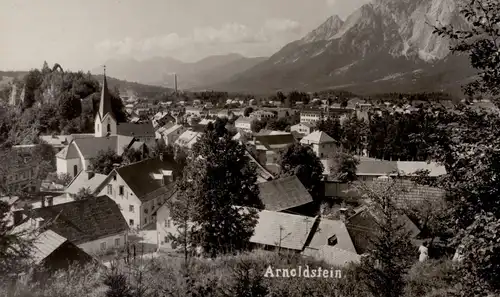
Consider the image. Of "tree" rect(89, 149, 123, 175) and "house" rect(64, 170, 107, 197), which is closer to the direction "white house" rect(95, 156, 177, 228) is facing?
the house

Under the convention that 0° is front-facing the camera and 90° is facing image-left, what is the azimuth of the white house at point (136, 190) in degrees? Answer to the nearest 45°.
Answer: approximately 45°

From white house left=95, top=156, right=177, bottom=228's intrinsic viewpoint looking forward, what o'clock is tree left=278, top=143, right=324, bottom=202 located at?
The tree is roughly at 7 o'clock from the white house.

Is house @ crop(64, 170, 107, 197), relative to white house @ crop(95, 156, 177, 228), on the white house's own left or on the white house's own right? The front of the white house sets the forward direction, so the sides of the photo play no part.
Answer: on the white house's own right

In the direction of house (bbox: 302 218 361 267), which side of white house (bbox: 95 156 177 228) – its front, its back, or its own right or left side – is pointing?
left

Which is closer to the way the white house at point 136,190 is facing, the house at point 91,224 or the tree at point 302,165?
the house

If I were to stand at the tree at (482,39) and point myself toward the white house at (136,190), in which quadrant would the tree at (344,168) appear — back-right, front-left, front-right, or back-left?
front-right

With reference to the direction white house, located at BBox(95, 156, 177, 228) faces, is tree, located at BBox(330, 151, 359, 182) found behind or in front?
behind

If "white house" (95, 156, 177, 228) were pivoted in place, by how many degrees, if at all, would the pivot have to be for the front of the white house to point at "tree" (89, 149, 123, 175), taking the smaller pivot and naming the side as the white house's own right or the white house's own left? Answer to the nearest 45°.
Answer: approximately 135° to the white house's own right

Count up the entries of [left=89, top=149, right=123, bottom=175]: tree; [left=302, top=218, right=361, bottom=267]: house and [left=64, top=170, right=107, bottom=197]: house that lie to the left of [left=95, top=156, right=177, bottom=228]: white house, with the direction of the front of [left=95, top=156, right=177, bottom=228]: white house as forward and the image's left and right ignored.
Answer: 1
